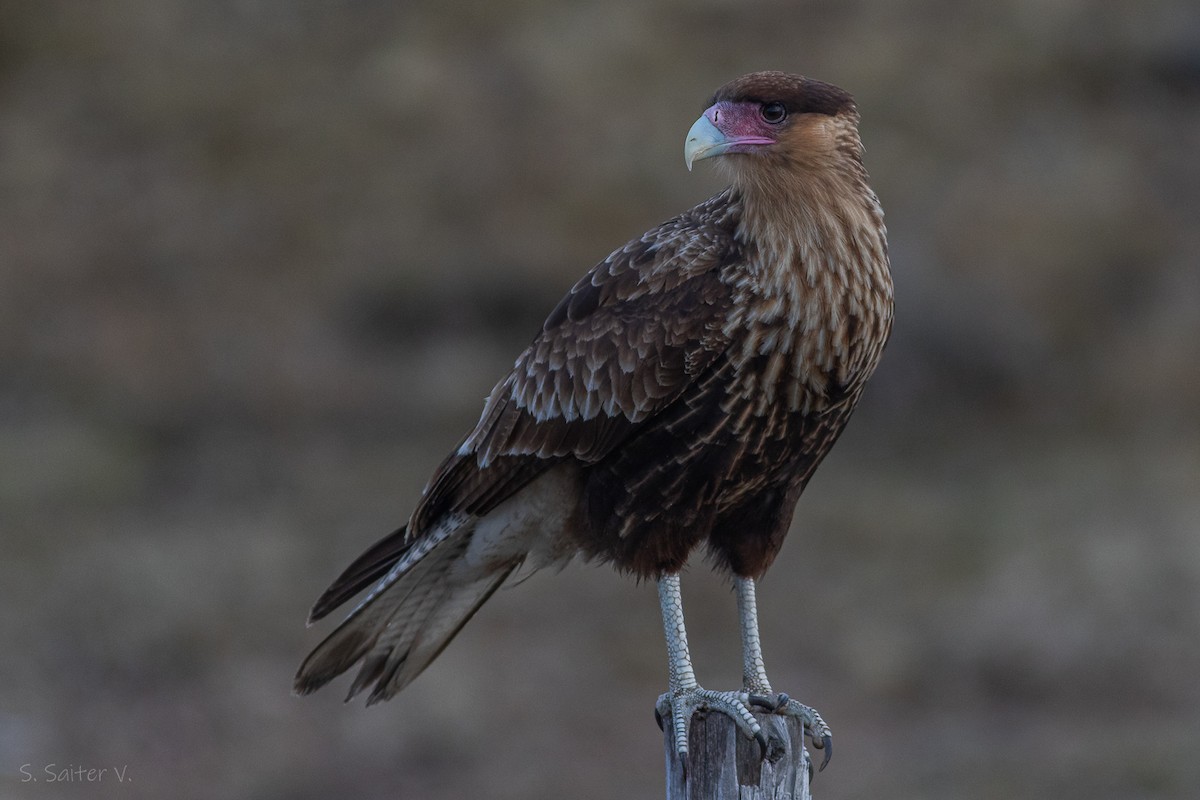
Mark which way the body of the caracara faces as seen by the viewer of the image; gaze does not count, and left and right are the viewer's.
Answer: facing the viewer and to the right of the viewer
